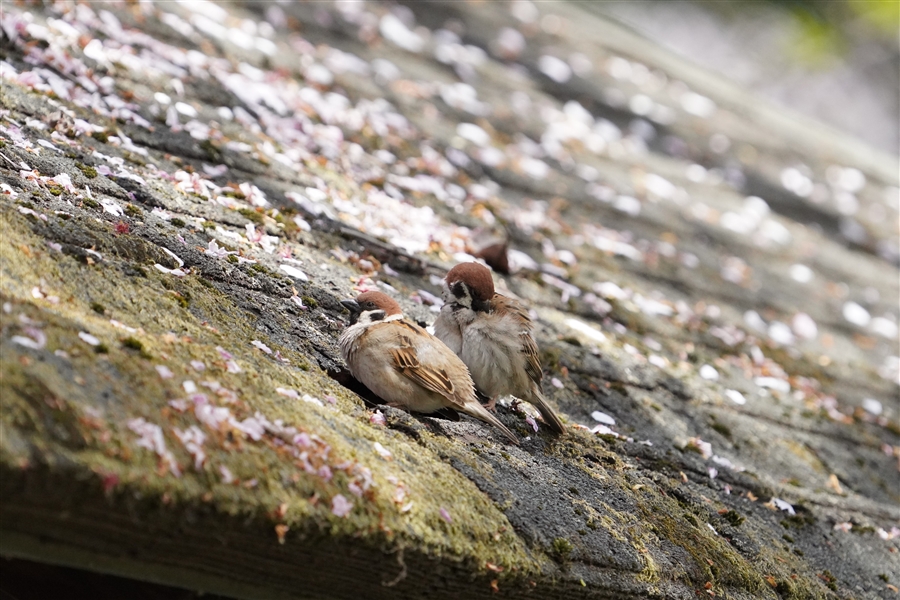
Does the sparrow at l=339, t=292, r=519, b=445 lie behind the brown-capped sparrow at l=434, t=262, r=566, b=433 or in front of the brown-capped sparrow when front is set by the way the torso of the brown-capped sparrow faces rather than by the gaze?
in front

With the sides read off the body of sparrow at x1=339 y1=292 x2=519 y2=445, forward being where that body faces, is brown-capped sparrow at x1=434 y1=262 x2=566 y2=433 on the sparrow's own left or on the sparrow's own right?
on the sparrow's own right

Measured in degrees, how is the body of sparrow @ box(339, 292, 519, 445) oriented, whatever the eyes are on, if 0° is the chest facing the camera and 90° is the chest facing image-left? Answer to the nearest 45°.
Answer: approximately 90°

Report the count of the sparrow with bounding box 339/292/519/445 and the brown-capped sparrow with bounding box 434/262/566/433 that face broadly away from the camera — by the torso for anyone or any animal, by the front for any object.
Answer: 0

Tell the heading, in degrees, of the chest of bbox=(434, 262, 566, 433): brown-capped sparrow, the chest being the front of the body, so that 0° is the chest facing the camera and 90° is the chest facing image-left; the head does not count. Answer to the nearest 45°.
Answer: approximately 45°
